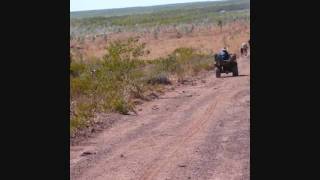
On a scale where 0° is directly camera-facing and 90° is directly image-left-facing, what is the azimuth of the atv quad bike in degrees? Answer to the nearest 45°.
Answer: approximately 180°
